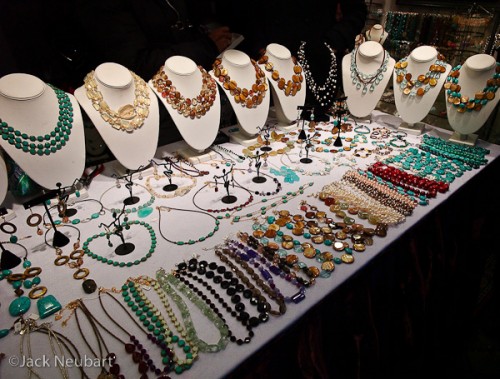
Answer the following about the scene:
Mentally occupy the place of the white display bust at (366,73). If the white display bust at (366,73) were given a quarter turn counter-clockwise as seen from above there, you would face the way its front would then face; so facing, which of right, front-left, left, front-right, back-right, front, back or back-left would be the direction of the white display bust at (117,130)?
back-right

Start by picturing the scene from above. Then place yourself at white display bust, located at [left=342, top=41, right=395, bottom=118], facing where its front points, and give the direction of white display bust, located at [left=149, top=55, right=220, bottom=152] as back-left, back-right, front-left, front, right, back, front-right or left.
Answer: front-right

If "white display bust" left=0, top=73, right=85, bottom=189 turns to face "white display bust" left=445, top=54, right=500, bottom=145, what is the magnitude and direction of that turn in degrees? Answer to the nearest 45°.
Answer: approximately 45° to its left

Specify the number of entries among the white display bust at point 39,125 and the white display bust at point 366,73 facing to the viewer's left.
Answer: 0

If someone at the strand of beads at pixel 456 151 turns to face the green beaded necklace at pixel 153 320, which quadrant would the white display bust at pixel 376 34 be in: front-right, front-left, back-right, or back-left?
back-right

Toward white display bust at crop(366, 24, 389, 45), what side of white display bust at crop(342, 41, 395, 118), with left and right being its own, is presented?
back
